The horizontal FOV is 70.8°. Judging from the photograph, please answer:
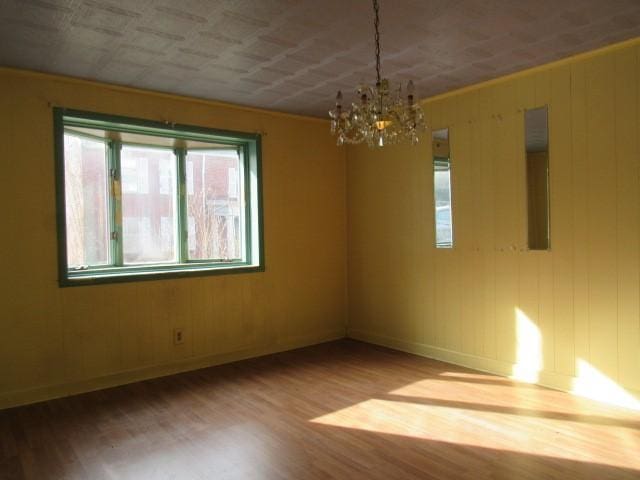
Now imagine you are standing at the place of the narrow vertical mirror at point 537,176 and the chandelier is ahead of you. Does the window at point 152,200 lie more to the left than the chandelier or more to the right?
right

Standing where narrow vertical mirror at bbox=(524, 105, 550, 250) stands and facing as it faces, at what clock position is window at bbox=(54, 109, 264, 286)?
The window is roughly at 1 o'clock from the narrow vertical mirror.

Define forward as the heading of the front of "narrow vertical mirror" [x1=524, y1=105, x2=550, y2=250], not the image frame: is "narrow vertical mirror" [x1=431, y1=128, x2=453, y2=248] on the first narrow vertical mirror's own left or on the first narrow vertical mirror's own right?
on the first narrow vertical mirror's own right

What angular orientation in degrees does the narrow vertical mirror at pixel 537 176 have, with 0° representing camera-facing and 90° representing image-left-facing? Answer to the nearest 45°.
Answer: approximately 45°

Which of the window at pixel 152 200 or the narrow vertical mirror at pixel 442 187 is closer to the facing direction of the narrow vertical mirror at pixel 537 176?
the window

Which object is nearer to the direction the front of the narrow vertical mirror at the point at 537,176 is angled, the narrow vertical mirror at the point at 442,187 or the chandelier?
the chandelier

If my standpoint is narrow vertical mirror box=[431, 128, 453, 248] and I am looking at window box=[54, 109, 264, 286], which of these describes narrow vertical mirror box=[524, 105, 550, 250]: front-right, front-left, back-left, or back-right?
back-left
